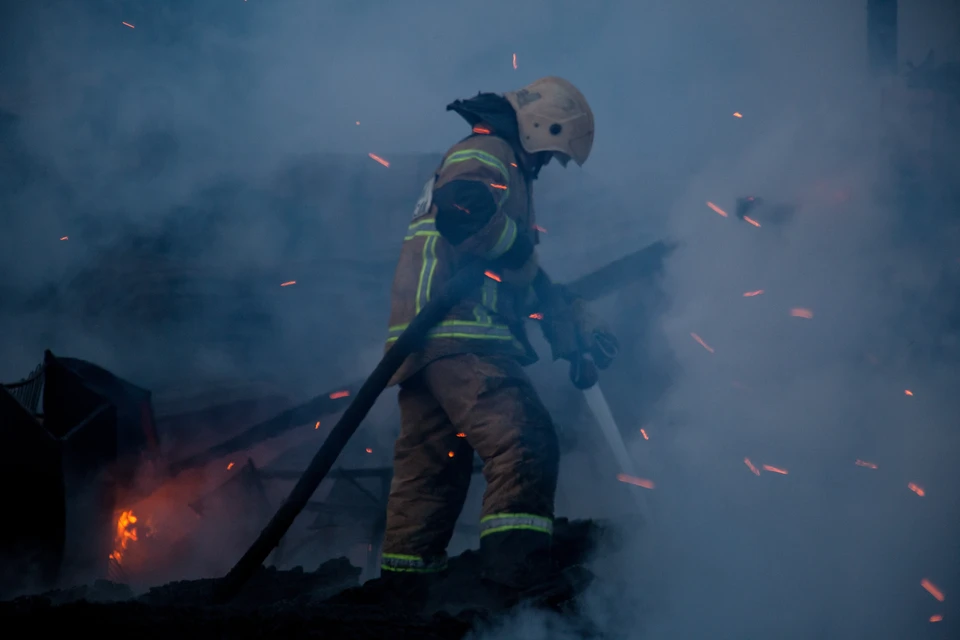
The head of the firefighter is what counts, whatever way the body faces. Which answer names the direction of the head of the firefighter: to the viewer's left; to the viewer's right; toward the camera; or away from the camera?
to the viewer's right

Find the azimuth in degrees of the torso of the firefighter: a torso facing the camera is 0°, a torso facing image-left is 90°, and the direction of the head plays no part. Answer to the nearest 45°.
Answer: approximately 270°

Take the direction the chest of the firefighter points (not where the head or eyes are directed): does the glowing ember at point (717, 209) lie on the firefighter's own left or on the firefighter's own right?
on the firefighter's own left

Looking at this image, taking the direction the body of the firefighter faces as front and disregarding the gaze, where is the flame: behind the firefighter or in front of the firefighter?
behind

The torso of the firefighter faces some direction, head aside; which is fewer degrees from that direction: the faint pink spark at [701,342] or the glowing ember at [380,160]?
the faint pink spark

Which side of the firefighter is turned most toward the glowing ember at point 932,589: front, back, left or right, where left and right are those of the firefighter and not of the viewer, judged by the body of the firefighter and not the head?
front
